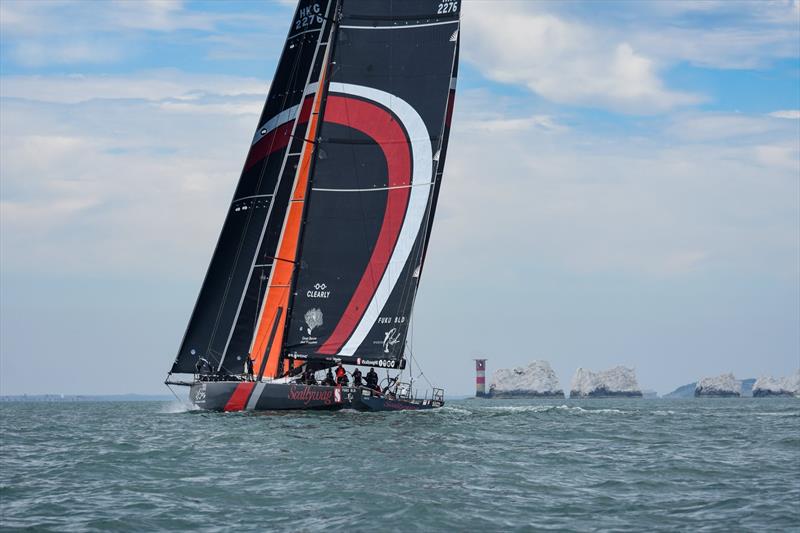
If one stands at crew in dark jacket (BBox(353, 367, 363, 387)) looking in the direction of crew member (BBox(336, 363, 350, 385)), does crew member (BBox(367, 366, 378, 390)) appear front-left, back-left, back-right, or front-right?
back-left

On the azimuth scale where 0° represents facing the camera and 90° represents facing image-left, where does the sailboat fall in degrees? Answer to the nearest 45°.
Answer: approximately 45°
